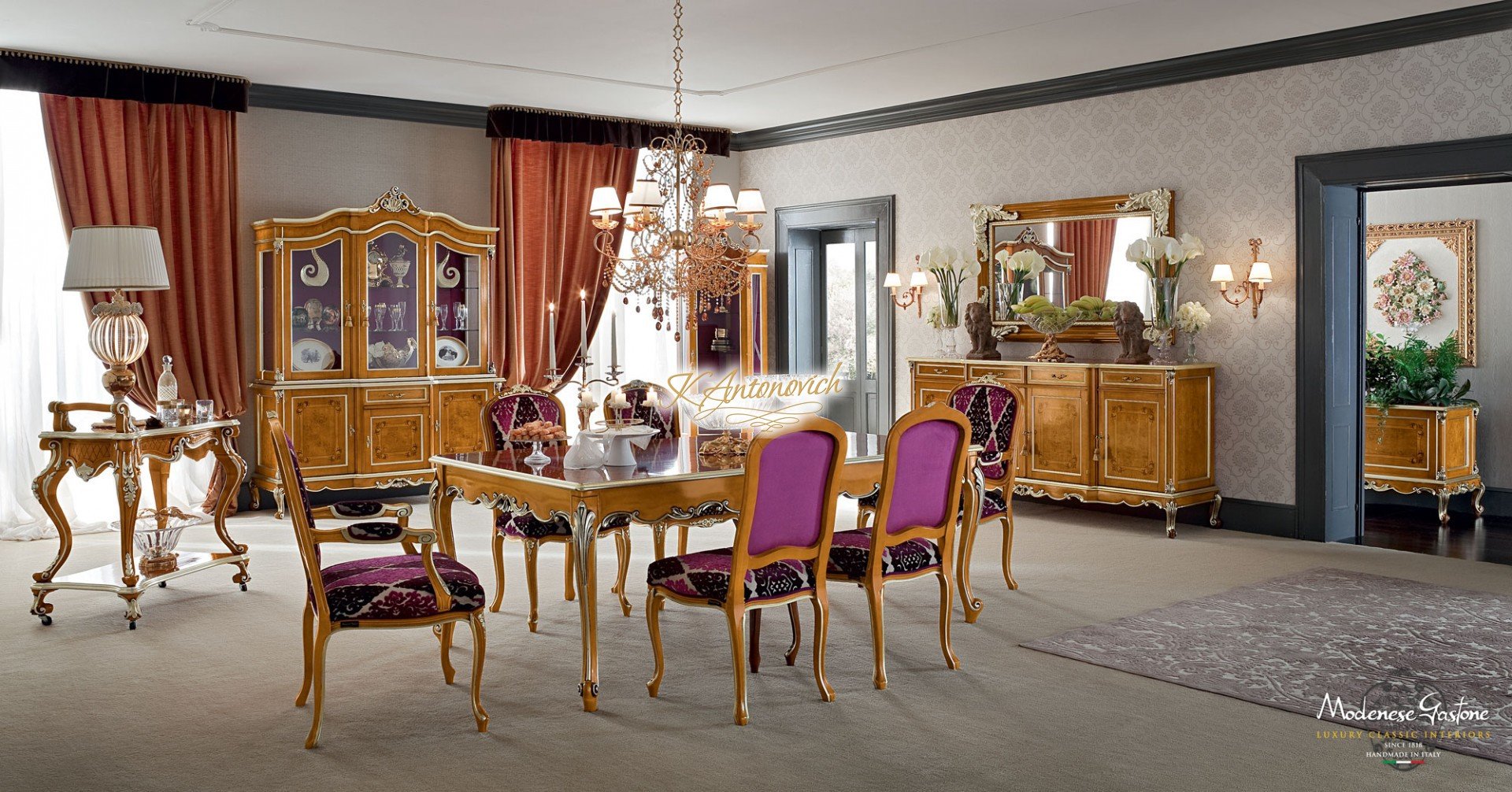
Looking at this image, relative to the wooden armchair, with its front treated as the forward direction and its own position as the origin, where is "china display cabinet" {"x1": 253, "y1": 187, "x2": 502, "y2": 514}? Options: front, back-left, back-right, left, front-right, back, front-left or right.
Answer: left

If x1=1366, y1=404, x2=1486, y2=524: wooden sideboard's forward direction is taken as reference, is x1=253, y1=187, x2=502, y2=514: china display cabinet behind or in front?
in front

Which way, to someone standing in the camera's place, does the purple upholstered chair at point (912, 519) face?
facing away from the viewer and to the left of the viewer

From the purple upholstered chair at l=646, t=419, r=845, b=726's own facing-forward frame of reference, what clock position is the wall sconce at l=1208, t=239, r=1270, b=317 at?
The wall sconce is roughly at 3 o'clock from the purple upholstered chair.

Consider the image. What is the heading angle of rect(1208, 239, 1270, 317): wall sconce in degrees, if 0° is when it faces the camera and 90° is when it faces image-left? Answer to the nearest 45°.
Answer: approximately 45°

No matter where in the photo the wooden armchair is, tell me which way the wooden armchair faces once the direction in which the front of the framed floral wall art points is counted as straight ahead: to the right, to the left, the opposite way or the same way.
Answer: the opposite way

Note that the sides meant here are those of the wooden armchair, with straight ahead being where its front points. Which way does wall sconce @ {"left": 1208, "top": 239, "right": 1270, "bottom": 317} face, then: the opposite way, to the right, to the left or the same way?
the opposite way

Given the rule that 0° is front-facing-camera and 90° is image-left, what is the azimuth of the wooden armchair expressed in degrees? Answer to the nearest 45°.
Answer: approximately 270°

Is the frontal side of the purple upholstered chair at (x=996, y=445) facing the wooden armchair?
yes

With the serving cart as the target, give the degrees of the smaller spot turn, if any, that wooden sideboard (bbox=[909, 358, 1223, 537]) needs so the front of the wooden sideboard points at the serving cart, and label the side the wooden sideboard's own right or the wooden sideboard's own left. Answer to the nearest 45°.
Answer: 0° — it already faces it

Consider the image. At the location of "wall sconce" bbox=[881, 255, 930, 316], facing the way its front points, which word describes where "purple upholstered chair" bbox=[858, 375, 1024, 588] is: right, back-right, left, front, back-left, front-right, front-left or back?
front-left
